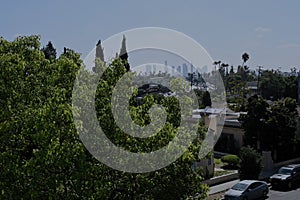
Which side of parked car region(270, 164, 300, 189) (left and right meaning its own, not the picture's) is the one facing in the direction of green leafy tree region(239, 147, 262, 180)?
front

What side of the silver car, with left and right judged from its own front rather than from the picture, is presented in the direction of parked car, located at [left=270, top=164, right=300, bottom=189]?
back

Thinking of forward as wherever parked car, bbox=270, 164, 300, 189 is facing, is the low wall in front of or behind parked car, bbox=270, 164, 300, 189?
in front

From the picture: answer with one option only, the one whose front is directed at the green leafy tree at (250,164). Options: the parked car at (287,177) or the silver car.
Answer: the parked car

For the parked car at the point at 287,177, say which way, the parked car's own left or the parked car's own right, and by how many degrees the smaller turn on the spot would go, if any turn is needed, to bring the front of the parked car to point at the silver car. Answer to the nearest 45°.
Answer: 0° — it already faces it

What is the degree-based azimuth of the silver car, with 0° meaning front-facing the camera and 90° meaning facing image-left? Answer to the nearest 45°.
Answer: approximately 45°

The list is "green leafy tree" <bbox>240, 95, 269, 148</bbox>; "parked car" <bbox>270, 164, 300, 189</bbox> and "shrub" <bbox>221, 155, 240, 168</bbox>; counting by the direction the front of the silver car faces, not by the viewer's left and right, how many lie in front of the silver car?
0

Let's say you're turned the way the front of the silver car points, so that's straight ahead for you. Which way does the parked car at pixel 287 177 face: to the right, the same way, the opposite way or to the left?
the same way

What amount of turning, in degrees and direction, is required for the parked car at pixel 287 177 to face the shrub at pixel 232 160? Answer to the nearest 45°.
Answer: approximately 90° to its right

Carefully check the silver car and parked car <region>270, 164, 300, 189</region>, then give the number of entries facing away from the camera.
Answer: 0
